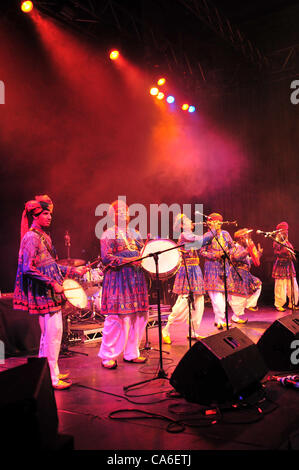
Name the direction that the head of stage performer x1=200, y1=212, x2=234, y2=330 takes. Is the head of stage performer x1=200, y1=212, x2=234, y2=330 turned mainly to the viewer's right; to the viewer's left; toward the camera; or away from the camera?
toward the camera

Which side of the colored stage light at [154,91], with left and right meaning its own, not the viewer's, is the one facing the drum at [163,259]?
front

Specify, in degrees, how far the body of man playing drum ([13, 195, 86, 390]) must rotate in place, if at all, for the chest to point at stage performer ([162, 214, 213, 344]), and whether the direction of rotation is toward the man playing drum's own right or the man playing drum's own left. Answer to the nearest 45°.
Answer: approximately 45° to the man playing drum's own left

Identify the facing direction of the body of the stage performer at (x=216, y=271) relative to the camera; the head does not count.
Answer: toward the camera

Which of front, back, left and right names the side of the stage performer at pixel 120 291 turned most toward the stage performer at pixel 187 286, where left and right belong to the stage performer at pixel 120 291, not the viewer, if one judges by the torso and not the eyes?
left

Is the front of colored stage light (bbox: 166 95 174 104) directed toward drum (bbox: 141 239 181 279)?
yes

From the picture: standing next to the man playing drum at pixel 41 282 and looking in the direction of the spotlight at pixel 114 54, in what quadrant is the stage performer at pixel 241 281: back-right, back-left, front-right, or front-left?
front-right

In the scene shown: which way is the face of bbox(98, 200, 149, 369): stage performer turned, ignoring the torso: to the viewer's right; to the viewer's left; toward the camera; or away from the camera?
toward the camera

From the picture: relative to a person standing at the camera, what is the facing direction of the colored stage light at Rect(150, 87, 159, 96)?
facing the viewer

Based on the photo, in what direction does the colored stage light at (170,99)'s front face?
toward the camera

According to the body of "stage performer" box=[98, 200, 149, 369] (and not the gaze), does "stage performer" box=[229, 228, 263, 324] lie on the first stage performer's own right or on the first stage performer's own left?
on the first stage performer's own left
